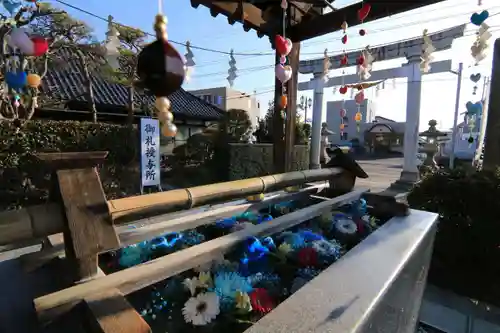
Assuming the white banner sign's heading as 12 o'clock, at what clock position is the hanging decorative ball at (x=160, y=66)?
The hanging decorative ball is roughly at 12 o'clock from the white banner sign.

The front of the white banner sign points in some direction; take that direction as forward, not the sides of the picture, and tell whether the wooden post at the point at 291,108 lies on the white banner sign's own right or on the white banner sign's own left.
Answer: on the white banner sign's own left

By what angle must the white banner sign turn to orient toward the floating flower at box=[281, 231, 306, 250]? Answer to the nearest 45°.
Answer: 0° — it already faces it

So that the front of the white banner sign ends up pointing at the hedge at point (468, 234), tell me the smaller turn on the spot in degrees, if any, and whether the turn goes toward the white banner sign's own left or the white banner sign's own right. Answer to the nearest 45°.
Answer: approximately 45° to the white banner sign's own left

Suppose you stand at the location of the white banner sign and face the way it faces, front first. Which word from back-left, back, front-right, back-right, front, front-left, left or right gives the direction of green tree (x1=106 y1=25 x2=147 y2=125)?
back

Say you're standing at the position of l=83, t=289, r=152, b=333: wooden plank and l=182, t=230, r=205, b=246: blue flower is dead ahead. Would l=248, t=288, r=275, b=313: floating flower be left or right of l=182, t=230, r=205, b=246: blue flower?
right

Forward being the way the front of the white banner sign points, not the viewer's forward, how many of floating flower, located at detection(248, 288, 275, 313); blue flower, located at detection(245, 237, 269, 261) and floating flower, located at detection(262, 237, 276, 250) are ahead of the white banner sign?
3

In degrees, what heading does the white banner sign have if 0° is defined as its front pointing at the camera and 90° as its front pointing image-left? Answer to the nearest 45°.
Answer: approximately 0°
